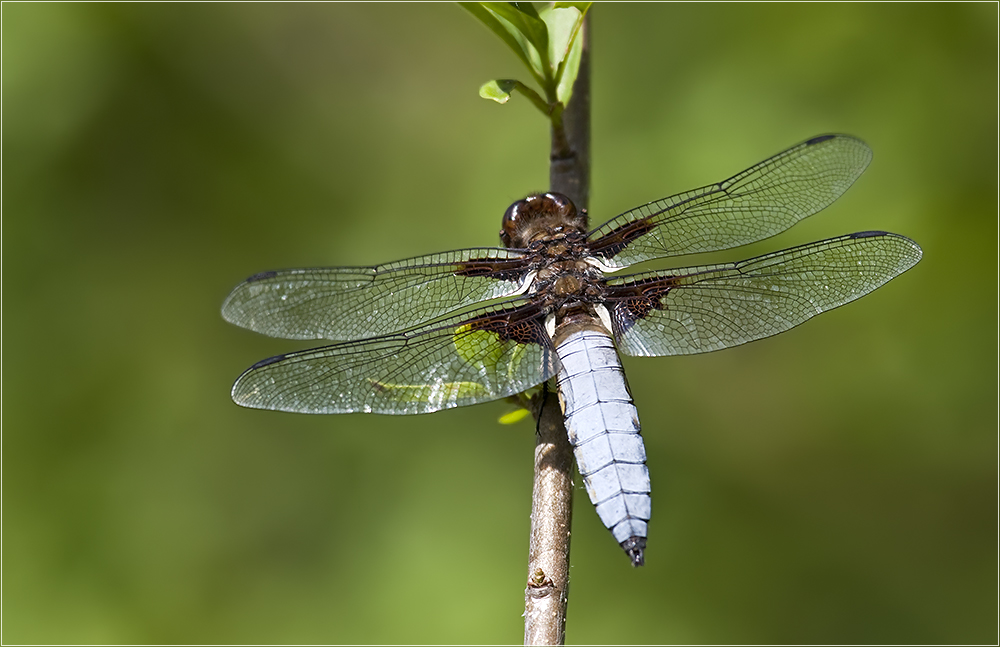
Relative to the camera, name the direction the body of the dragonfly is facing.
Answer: away from the camera
